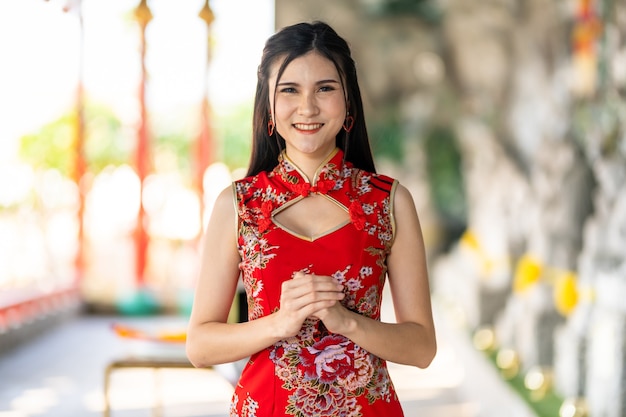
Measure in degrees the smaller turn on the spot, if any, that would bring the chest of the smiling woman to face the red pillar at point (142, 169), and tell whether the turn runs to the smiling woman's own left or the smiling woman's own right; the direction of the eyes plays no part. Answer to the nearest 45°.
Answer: approximately 180°

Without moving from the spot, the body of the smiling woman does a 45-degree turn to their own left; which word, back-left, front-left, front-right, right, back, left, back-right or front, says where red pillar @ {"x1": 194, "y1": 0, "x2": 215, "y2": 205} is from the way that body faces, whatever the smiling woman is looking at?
back-left

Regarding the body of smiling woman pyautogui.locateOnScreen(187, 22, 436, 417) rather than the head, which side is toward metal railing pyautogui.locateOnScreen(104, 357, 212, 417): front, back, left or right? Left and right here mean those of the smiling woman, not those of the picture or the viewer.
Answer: back

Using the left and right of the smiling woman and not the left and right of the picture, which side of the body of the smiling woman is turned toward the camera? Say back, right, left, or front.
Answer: front
